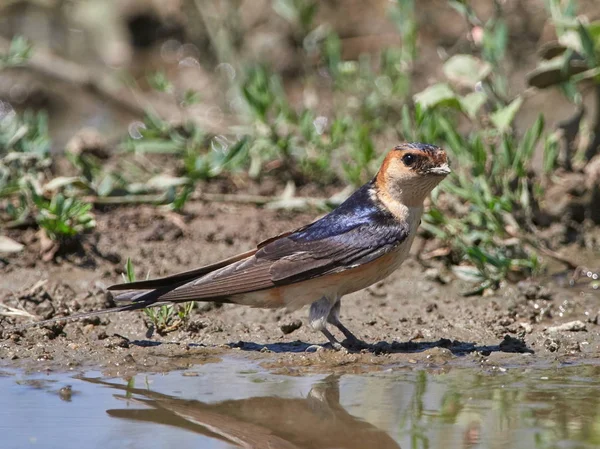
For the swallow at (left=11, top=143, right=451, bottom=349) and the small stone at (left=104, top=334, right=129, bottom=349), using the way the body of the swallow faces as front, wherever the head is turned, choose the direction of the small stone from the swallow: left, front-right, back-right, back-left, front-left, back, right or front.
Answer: back

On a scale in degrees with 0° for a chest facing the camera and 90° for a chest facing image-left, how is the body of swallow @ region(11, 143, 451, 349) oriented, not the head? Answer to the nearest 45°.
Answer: approximately 270°

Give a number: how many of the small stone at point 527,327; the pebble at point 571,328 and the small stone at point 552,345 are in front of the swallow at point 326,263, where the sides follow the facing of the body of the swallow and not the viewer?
3

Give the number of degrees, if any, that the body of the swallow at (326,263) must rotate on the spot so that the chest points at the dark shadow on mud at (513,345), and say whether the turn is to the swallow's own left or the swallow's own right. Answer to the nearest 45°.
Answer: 0° — it already faces it

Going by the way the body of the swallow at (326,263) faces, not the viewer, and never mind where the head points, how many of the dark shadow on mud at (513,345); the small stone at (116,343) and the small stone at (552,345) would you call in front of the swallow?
2

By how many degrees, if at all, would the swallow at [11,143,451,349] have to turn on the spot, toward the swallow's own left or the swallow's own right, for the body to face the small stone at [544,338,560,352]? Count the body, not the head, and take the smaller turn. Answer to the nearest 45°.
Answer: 0° — it already faces it

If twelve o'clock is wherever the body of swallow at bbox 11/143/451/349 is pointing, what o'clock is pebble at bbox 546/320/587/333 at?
The pebble is roughly at 12 o'clock from the swallow.
